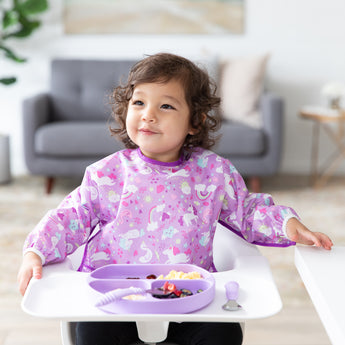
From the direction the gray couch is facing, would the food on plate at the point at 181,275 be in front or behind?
in front

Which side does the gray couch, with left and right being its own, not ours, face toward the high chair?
front

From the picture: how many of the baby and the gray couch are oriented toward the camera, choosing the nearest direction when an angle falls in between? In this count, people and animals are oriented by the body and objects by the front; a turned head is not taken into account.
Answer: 2

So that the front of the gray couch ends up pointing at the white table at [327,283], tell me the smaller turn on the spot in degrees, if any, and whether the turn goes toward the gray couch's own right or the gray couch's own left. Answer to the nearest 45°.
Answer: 0° — it already faces it

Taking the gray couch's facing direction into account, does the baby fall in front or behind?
in front

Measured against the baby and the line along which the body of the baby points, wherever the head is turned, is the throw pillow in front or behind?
behind

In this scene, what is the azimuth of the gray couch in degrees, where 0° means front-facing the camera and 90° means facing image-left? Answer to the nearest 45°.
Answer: approximately 0°

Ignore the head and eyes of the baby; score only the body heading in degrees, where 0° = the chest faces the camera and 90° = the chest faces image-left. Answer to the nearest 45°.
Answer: approximately 0°

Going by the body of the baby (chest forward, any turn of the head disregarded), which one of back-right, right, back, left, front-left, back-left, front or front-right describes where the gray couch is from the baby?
back
